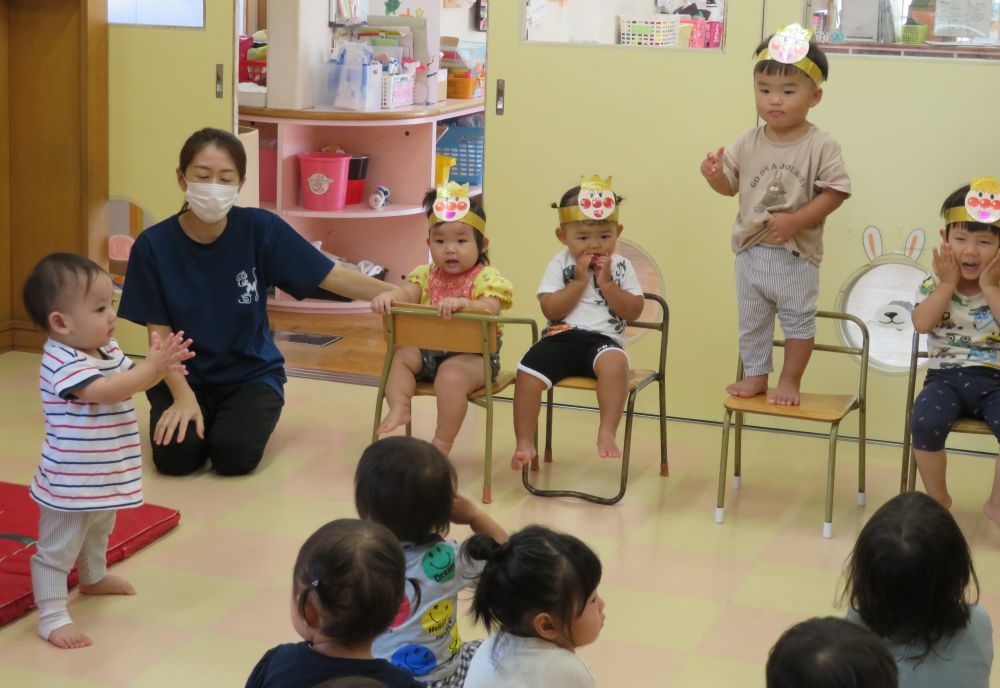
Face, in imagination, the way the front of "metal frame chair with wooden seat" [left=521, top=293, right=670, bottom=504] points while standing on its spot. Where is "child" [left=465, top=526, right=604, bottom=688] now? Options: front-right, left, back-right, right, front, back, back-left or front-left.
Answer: front-left

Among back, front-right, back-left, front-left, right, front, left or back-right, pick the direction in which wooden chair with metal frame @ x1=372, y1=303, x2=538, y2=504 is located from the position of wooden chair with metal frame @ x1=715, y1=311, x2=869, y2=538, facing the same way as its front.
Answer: front-right

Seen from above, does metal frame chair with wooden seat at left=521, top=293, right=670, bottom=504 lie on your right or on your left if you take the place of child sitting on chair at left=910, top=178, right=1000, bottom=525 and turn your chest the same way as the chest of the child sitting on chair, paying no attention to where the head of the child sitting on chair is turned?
on your right

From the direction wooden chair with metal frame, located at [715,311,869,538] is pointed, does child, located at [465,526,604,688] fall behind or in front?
in front

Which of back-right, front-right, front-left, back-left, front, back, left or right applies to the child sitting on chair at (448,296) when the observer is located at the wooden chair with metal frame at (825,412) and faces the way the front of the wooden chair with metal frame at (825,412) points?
front-right

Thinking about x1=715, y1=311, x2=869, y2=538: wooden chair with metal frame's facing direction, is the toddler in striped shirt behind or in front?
in front

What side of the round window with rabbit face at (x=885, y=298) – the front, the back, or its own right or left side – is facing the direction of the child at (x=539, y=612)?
front

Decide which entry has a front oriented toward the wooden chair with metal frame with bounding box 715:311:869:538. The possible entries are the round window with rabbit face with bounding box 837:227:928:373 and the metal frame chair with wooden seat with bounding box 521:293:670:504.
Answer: the round window with rabbit face

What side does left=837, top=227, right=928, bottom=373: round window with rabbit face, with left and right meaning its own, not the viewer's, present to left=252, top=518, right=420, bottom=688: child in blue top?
front

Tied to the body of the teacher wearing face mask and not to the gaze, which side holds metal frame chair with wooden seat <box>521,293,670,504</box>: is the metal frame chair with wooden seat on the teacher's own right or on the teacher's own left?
on the teacher's own left
